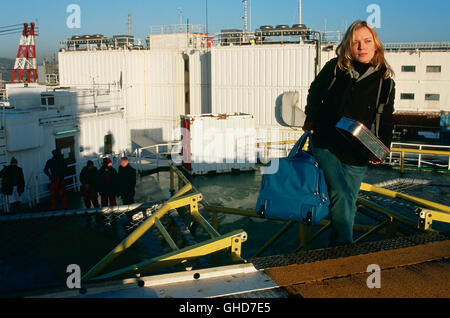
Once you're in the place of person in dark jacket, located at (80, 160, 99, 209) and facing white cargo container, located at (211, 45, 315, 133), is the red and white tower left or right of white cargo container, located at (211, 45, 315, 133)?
left

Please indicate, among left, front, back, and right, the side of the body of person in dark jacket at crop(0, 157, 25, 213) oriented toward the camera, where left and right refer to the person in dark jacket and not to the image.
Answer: front

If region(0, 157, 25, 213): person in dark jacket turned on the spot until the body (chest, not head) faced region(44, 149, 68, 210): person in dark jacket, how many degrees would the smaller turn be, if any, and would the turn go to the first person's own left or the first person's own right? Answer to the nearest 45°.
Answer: approximately 90° to the first person's own left

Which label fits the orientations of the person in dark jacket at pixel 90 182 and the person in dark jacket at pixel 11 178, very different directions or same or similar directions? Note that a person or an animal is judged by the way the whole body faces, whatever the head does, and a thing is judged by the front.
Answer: same or similar directions

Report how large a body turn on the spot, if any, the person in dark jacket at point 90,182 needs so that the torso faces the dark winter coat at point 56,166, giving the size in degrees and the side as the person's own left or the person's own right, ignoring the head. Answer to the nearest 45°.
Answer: approximately 135° to the person's own right

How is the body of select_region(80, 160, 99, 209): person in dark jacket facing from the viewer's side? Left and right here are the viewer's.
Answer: facing the viewer

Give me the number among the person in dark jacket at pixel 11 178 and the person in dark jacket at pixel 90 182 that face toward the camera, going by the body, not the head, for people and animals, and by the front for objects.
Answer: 2
